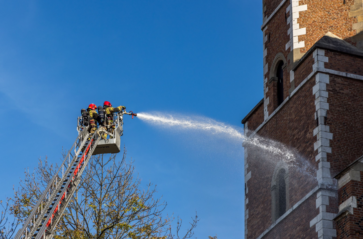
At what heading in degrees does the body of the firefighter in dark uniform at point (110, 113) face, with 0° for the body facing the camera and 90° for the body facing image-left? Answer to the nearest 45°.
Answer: approximately 270°

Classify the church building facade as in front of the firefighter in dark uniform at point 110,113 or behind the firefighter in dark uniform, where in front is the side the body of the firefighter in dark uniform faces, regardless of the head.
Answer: in front

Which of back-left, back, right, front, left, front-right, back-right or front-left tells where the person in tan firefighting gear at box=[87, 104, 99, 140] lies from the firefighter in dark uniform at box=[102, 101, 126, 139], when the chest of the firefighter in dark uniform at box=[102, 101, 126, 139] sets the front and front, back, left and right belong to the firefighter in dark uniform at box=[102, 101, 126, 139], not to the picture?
back
